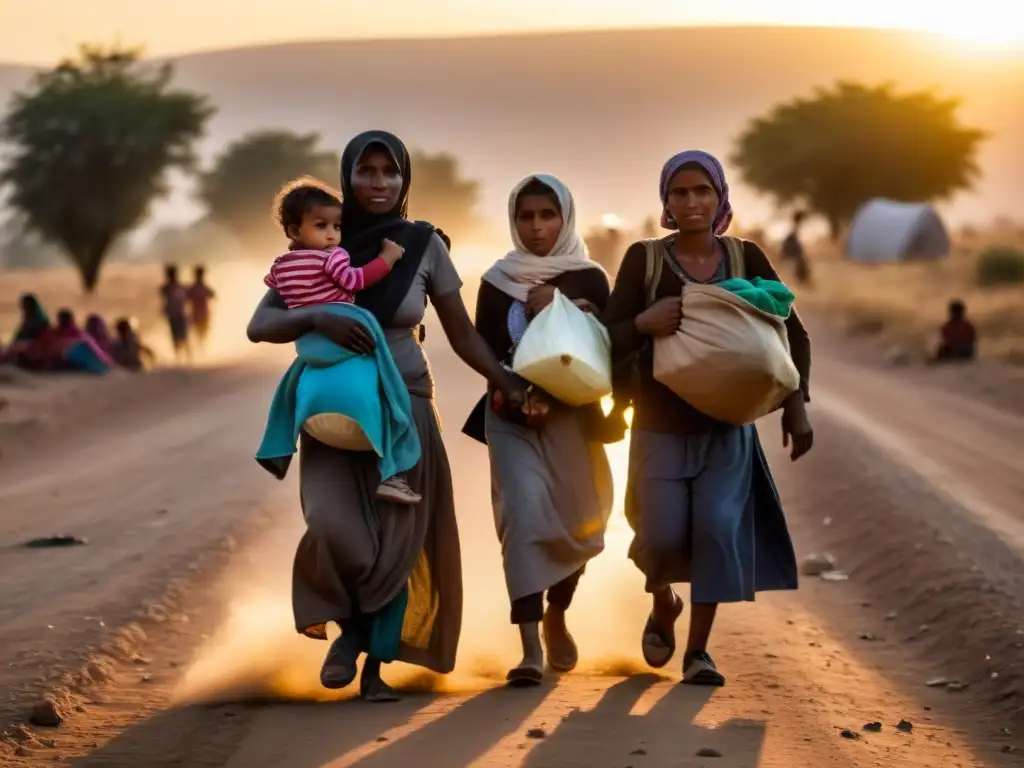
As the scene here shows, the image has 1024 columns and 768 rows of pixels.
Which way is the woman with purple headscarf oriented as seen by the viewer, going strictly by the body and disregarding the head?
toward the camera

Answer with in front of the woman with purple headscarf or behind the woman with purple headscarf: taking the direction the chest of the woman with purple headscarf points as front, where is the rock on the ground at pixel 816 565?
behind

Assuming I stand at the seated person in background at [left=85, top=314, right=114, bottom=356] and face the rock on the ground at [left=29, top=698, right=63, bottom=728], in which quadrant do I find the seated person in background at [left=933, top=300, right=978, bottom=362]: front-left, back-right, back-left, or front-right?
front-left

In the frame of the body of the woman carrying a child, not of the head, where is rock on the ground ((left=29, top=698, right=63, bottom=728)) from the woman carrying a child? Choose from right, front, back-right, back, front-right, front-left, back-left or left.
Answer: right

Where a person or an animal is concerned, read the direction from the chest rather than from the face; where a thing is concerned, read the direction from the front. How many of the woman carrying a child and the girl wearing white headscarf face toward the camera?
2

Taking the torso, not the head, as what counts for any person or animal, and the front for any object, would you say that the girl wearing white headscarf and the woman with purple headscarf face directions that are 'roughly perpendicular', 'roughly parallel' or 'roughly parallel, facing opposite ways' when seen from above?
roughly parallel

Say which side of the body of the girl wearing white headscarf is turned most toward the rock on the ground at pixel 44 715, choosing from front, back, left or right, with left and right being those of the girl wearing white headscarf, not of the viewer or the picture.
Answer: right

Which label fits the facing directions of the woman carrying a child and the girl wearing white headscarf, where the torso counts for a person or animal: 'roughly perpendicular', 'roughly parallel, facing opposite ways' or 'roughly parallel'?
roughly parallel

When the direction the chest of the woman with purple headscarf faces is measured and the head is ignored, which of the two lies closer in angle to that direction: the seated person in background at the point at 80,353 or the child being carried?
the child being carried

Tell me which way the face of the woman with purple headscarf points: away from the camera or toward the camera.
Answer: toward the camera

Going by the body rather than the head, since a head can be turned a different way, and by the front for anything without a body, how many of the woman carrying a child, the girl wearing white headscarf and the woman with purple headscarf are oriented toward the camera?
3

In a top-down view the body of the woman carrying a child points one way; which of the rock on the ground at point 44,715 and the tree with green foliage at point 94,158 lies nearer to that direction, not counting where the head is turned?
the rock on the ground

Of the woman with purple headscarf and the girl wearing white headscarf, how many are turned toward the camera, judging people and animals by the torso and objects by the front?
2

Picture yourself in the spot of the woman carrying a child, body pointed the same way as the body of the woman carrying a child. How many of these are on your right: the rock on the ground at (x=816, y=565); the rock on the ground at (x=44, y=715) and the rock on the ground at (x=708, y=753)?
1
